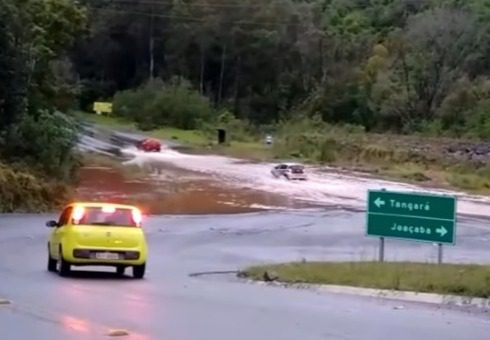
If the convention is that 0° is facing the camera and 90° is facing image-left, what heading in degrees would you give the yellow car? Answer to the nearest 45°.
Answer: approximately 180°

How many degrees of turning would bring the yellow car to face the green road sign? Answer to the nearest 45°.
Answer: approximately 90° to its right
